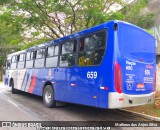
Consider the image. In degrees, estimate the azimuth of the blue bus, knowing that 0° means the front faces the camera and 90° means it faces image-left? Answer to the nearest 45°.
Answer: approximately 135°

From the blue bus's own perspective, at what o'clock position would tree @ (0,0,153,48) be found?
The tree is roughly at 1 o'clock from the blue bus.
